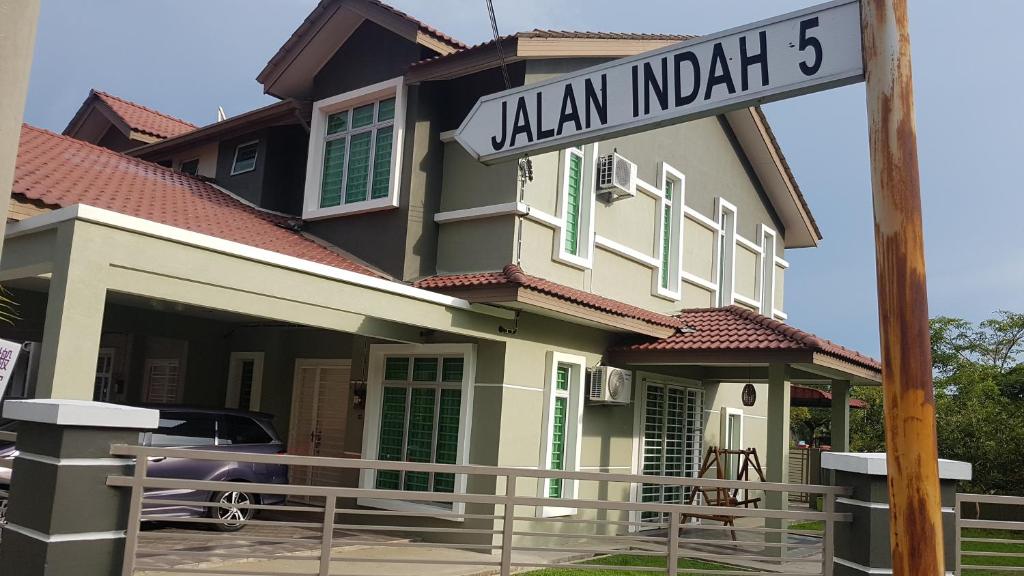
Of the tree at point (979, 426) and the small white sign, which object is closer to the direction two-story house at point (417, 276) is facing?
the small white sign

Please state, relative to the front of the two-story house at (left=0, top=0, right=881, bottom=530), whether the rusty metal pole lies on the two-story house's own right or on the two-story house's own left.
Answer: on the two-story house's own left

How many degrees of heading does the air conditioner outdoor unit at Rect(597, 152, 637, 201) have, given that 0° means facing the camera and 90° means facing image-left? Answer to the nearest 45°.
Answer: approximately 315°

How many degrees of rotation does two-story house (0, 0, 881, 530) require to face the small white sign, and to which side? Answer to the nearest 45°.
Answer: approximately 45° to its left

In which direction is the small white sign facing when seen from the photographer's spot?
facing the viewer

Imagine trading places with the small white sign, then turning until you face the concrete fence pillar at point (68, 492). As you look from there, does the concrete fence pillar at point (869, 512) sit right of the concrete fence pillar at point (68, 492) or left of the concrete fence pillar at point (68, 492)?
left

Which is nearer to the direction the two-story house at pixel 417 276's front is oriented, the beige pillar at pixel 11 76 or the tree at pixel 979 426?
the beige pillar

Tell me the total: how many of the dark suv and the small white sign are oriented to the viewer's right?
0

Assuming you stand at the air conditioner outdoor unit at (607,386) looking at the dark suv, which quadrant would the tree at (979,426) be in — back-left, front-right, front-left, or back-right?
back-right
